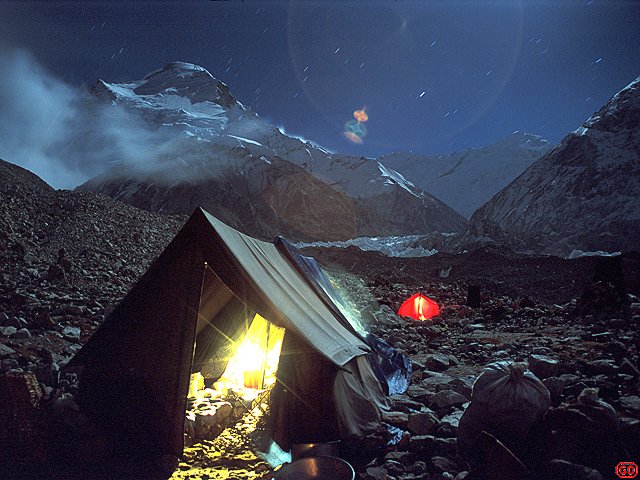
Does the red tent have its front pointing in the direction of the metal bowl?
yes

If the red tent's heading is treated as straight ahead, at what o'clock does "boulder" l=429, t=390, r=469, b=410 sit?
The boulder is roughly at 12 o'clock from the red tent.

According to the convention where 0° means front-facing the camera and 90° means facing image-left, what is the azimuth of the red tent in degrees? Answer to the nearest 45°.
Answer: approximately 0°

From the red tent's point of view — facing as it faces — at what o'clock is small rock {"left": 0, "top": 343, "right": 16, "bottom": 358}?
The small rock is roughly at 1 o'clock from the red tent.
